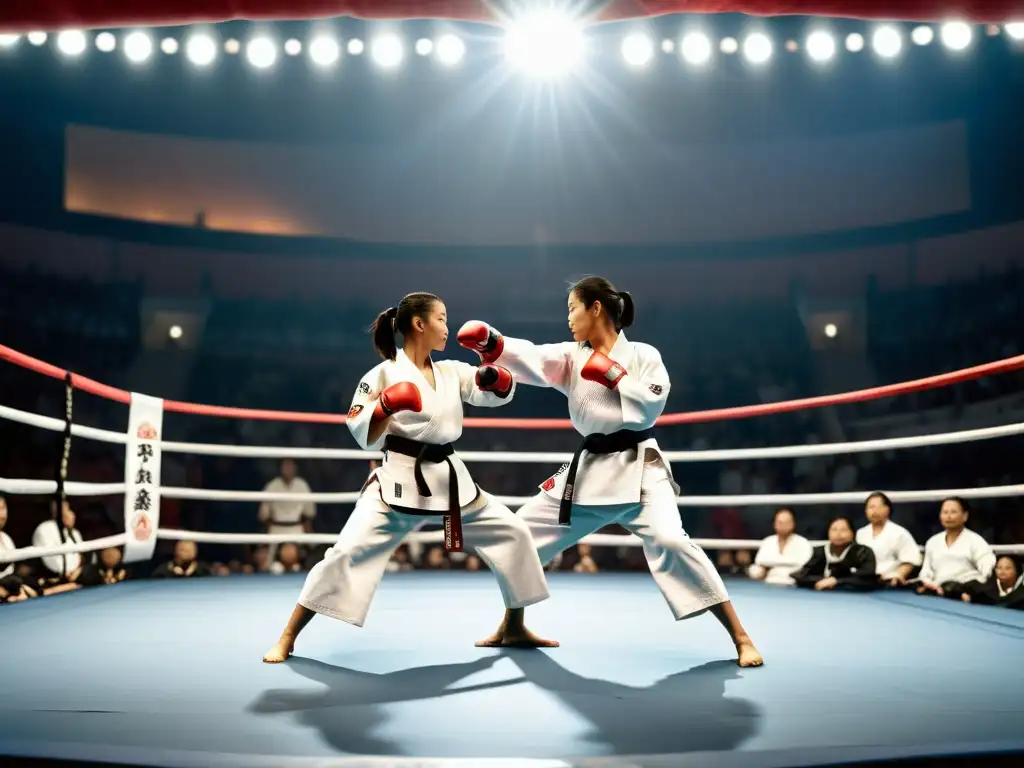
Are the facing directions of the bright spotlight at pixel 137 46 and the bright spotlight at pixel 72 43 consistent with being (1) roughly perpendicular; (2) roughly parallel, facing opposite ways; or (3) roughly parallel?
roughly parallel

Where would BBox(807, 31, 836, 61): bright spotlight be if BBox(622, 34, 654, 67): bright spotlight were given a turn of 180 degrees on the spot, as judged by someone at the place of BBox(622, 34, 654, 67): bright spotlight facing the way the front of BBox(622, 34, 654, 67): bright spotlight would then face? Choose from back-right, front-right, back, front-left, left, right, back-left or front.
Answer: right

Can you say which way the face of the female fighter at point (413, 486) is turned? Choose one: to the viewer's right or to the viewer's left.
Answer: to the viewer's right

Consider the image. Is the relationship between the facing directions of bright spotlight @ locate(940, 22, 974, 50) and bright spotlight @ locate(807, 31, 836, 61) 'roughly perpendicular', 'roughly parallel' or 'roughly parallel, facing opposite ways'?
roughly parallel

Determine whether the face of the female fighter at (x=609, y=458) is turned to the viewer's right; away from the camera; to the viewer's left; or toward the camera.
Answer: to the viewer's left

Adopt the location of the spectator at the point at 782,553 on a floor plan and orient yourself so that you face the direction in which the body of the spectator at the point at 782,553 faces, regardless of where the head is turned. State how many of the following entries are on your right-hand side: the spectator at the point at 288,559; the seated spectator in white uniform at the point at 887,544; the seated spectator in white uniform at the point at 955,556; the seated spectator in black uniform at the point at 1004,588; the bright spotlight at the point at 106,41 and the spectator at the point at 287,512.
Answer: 3

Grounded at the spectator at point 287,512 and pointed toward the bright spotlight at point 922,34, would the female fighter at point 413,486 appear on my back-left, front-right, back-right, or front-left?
front-right

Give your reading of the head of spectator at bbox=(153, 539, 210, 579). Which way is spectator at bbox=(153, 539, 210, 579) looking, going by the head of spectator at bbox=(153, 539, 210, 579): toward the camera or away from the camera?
toward the camera

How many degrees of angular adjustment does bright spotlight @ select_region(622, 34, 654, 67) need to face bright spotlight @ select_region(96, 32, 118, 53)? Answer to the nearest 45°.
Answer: approximately 90° to its right

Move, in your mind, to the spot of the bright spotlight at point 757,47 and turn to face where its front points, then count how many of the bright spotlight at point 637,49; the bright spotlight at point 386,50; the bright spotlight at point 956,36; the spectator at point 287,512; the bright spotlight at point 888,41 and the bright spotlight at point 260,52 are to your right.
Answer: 4

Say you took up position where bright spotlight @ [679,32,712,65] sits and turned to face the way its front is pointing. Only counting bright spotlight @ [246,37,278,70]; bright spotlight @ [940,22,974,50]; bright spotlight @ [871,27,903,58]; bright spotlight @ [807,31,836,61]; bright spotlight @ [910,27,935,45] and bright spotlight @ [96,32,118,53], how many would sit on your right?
2

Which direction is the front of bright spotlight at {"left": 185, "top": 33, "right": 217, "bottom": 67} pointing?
toward the camera

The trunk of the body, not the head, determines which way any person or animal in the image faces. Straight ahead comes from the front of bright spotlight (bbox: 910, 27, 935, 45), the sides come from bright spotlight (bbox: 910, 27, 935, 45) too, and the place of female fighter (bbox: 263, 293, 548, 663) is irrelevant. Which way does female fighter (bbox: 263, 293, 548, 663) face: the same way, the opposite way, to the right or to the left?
to the left

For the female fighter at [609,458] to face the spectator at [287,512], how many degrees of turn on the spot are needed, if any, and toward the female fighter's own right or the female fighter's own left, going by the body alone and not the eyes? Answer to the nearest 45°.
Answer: approximately 90° to the female fighter's own right

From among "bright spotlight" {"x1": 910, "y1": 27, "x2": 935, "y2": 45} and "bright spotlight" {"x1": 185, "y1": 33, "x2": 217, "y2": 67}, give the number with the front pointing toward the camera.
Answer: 2

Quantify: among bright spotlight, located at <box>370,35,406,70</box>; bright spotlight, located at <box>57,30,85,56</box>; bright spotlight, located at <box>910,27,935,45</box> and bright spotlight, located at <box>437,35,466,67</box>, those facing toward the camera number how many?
4
